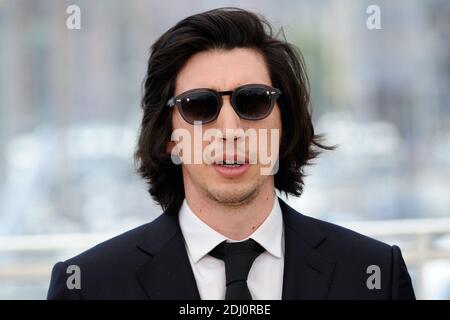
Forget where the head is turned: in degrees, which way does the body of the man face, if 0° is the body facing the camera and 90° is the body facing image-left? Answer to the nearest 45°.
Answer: approximately 0°
